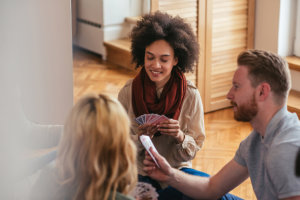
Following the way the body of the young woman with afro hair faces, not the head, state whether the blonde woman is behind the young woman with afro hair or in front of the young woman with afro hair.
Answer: in front

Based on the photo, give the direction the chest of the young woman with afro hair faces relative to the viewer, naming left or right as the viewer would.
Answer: facing the viewer and to the left of the viewer

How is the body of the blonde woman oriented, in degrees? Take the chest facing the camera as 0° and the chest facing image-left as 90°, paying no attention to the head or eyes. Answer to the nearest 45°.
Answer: approximately 225°

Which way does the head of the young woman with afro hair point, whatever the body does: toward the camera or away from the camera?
toward the camera

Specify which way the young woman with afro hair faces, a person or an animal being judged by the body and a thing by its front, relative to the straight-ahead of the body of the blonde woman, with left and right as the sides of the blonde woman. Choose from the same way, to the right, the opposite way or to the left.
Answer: the opposite way
